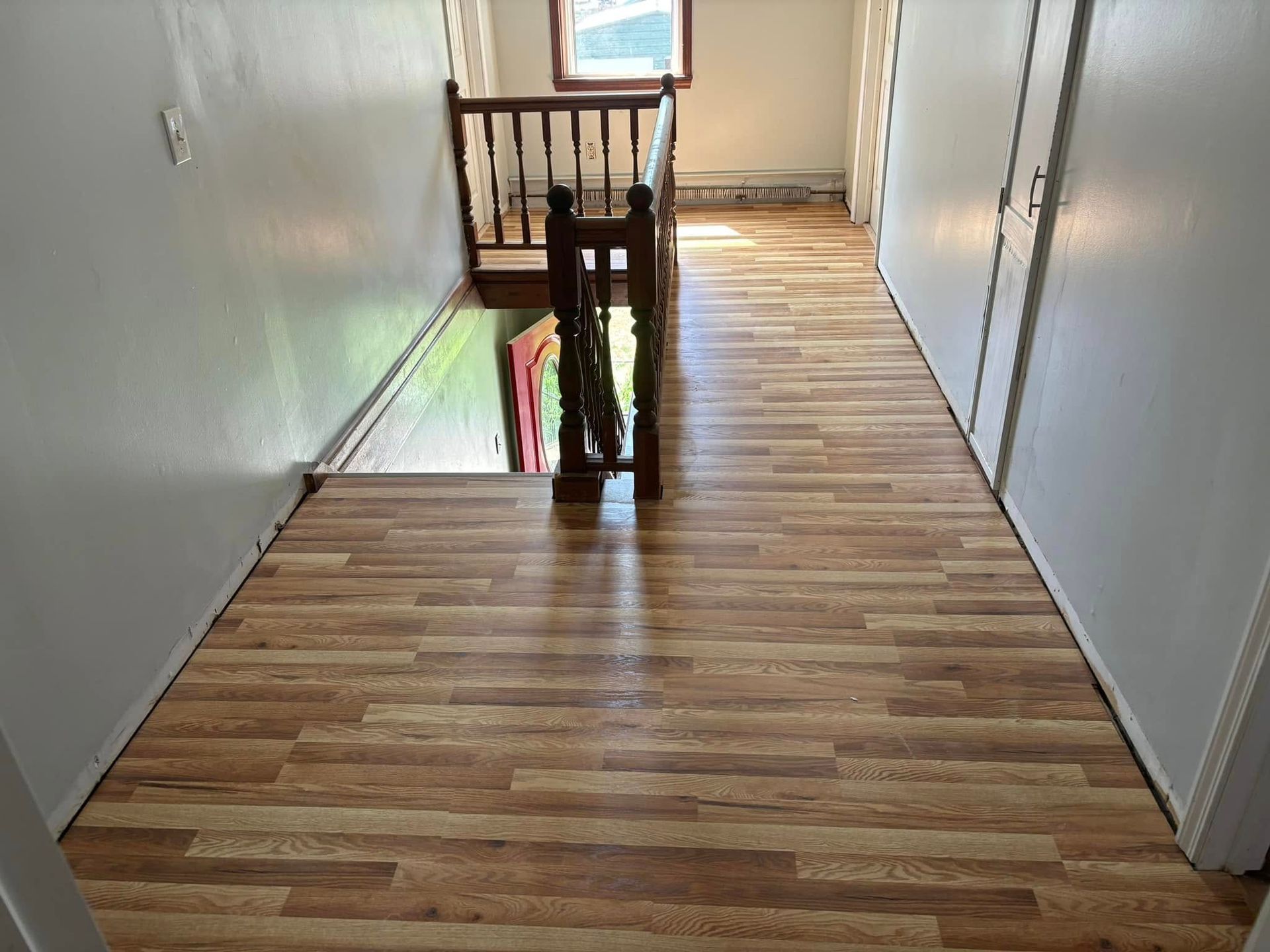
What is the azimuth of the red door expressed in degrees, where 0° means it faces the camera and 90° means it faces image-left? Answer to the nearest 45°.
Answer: approximately 315°

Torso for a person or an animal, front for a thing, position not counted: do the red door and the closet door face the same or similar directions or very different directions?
very different directions

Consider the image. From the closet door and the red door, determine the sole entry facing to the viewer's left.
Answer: the closet door

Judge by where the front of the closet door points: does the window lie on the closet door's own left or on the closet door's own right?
on the closet door's own right

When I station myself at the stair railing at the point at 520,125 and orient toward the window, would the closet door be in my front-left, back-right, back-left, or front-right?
back-right

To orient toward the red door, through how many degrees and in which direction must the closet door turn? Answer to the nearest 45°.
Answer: approximately 45° to its right

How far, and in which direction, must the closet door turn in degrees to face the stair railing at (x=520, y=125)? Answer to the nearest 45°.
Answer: approximately 45° to its right

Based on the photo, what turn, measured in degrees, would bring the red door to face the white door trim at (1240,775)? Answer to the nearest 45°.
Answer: approximately 45° to its right

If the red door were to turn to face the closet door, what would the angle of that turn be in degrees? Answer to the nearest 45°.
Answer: approximately 45° to its right

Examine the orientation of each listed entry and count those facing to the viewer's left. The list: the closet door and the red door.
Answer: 1

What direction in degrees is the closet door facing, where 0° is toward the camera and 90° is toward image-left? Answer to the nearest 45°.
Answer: approximately 90°
